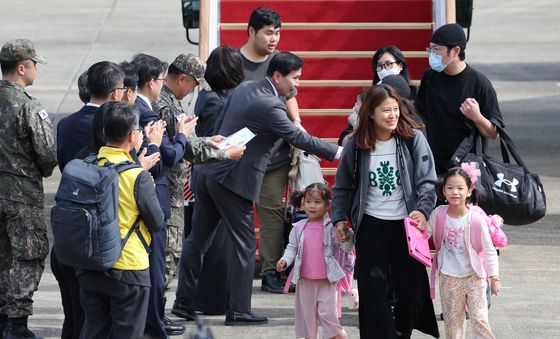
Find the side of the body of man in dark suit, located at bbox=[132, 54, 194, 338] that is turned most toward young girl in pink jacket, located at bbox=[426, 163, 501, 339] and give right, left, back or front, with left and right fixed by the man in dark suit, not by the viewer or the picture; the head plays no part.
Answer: front

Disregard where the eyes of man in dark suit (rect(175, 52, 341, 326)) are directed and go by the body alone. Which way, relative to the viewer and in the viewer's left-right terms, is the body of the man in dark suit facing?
facing to the right of the viewer

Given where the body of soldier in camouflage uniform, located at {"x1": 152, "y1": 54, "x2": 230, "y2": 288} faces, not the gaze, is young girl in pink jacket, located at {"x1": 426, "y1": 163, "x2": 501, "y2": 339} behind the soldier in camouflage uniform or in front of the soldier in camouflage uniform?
in front

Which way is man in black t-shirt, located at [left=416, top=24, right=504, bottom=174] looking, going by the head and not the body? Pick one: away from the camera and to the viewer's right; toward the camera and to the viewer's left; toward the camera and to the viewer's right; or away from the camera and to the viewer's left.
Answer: toward the camera and to the viewer's left

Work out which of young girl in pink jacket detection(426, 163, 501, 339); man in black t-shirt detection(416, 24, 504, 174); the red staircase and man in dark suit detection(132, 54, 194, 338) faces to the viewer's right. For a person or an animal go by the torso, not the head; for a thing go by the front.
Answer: the man in dark suit

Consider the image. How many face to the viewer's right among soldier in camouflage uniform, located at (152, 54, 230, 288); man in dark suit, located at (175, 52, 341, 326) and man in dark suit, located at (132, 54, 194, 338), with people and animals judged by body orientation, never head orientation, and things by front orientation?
3

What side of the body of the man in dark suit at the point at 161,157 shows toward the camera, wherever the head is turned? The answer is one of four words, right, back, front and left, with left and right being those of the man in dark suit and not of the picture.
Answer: right

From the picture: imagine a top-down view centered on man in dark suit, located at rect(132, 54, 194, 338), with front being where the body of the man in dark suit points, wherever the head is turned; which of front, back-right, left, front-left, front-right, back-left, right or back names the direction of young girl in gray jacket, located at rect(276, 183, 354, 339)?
front
